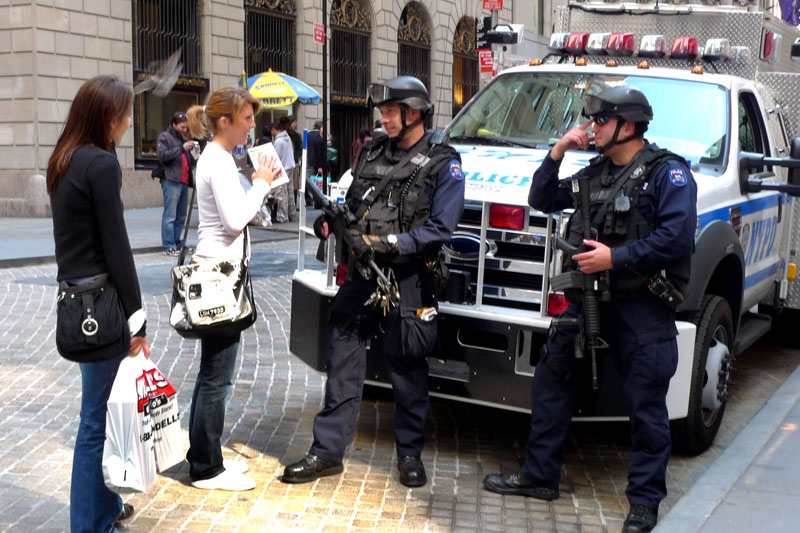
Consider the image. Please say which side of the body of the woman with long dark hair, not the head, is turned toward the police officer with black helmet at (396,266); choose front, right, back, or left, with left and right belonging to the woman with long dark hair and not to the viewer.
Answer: front

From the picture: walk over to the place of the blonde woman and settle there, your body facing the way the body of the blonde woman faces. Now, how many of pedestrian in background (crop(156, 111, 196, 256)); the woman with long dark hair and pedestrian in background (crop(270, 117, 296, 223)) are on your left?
2

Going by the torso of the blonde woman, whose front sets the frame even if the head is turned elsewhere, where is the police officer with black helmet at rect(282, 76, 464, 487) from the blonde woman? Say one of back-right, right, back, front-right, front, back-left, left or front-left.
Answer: front

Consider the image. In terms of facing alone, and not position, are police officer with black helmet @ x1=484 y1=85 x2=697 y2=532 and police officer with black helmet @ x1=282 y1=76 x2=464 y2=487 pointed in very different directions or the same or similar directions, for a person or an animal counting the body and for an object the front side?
same or similar directions

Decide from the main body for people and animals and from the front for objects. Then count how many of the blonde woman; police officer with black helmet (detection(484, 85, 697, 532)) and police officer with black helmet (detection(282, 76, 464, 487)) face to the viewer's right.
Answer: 1

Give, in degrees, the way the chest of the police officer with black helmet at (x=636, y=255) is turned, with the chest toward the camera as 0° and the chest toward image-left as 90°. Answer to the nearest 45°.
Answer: approximately 45°

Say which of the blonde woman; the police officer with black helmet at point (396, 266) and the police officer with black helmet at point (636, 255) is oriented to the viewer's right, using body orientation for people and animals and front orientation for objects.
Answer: the blonde woman

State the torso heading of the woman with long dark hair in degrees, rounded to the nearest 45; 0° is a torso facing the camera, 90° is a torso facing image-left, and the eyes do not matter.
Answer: approximately 225°

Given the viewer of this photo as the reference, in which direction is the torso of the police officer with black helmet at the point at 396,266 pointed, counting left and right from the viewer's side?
facing the viewer and to the left of the viewer

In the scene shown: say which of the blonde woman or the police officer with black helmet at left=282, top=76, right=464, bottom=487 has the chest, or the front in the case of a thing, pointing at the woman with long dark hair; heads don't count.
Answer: the police officer with black helmet

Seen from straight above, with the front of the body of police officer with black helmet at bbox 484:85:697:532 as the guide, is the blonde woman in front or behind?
in front

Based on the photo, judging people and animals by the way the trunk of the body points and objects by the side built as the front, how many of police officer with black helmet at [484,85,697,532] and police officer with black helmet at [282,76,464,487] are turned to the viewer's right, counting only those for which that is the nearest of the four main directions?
0

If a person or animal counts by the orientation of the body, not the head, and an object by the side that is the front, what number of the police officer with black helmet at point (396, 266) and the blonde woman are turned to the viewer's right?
1

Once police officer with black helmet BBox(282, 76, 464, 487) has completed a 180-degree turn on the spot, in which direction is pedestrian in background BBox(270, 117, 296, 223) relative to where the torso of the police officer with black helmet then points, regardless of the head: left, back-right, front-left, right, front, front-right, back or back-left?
front-left
